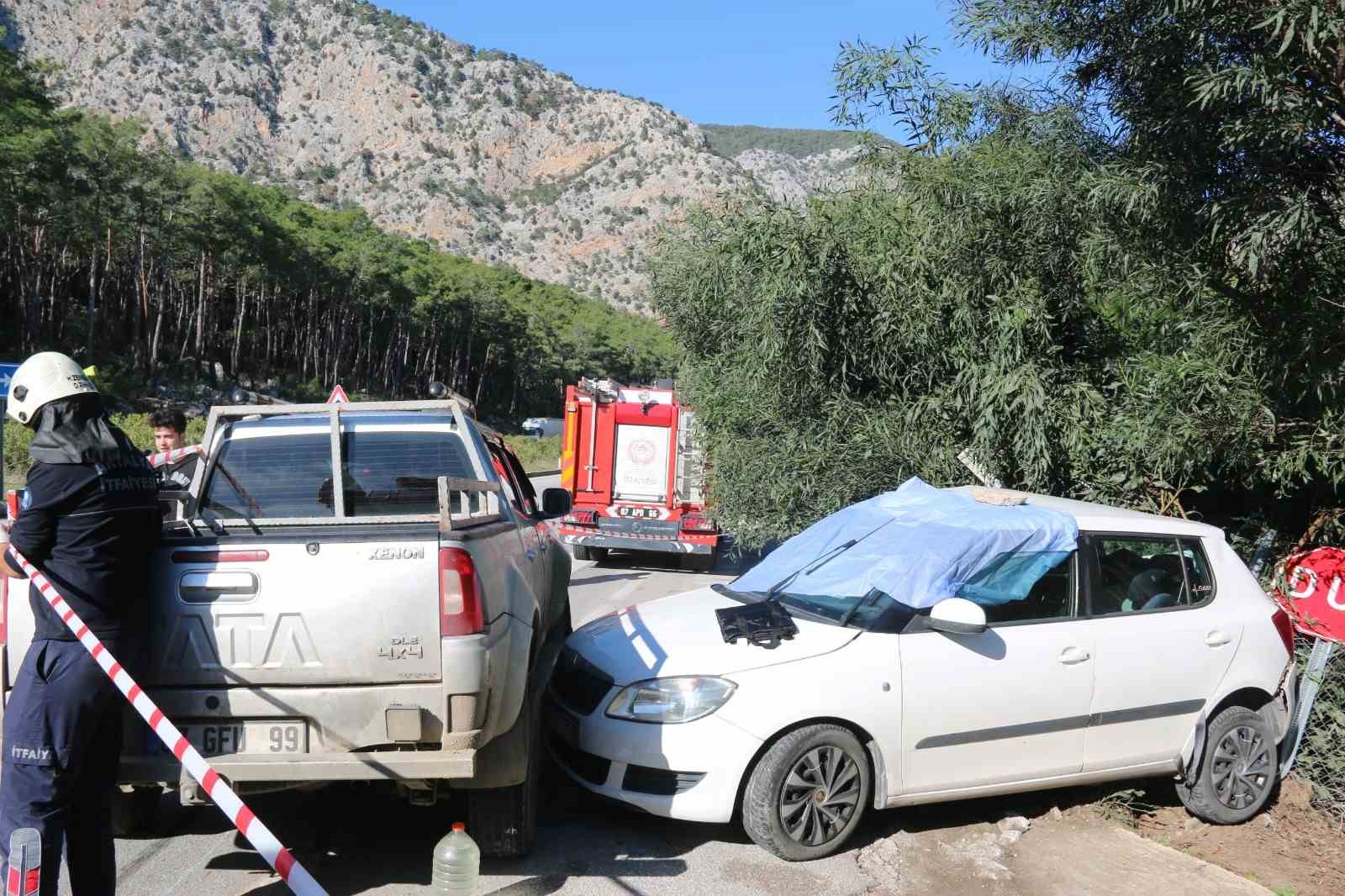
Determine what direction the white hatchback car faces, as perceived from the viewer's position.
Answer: facing the viewer and to the left of the viewer

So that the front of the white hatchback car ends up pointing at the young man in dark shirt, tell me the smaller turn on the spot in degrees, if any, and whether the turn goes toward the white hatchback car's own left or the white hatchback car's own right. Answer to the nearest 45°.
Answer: approximately 45° to the white hatchback car's own right

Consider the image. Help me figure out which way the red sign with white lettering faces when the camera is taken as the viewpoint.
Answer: facing the viewer

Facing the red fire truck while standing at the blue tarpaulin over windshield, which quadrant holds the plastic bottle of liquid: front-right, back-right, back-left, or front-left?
back-left

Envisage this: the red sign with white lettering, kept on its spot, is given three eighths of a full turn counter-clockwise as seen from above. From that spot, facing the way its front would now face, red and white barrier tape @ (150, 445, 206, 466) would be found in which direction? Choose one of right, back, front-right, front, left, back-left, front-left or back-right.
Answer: back
